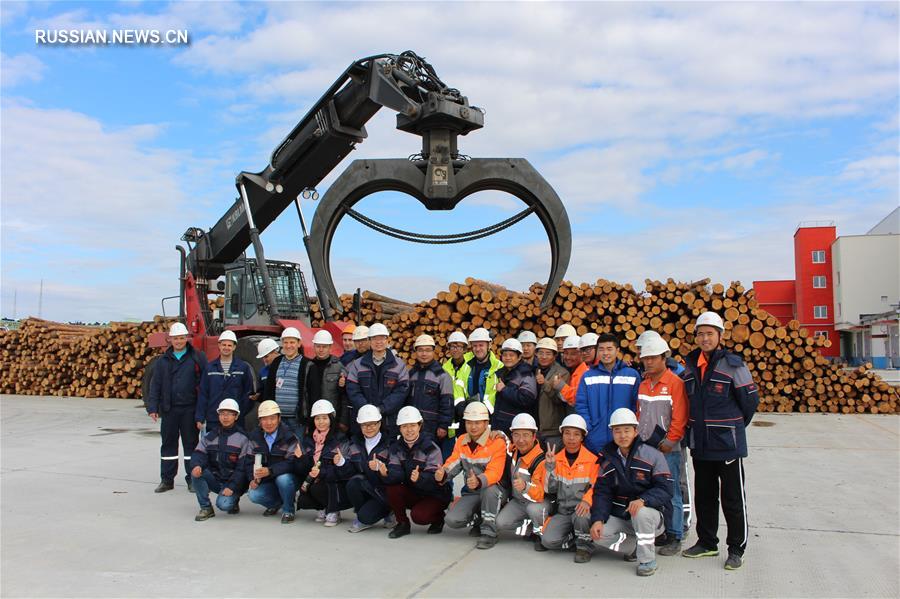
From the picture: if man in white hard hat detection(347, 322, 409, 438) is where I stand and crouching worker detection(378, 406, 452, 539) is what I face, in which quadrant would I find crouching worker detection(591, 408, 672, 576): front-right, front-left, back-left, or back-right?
front-left

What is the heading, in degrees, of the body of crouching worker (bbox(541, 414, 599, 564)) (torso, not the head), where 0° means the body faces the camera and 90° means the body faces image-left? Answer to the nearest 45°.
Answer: approximately 0°

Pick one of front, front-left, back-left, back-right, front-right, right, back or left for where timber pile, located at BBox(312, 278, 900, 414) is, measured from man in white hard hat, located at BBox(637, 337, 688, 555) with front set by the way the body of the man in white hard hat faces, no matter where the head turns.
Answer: back-right

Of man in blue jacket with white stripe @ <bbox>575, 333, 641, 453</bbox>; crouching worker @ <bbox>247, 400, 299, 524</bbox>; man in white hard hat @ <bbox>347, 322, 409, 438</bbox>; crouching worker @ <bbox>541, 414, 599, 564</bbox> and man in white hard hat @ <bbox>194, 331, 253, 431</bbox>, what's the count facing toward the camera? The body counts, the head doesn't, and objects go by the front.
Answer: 5

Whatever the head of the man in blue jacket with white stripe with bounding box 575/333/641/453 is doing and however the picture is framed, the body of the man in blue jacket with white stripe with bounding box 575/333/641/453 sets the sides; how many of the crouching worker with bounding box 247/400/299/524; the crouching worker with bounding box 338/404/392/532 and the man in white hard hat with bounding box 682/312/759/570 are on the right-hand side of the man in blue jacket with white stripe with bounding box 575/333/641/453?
2

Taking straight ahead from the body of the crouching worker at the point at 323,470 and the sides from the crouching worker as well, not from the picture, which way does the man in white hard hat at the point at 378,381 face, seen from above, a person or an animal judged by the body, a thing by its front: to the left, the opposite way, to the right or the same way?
the same way

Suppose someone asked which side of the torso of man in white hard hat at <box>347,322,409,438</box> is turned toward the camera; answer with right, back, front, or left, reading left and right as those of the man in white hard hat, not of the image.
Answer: front

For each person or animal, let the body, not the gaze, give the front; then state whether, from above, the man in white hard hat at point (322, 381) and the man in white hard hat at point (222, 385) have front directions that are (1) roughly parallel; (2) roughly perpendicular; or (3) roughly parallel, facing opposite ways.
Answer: roughly parallel

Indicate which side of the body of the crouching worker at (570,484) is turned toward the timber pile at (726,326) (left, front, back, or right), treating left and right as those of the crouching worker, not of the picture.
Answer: back

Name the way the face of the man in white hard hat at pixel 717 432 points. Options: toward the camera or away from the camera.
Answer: toward the camera

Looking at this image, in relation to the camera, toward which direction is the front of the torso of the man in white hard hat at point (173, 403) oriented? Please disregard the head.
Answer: toward the camera

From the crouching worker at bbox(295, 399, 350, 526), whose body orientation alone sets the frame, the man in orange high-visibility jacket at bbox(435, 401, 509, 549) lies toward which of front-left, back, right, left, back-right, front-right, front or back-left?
front-left

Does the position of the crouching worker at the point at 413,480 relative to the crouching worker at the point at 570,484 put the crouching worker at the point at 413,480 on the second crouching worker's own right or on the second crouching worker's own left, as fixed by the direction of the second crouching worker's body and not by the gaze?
on the second crouching worker's own right

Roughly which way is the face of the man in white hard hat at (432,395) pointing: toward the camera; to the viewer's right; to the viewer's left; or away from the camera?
toward the camera

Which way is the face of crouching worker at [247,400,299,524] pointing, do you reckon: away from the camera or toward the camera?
toward the camera

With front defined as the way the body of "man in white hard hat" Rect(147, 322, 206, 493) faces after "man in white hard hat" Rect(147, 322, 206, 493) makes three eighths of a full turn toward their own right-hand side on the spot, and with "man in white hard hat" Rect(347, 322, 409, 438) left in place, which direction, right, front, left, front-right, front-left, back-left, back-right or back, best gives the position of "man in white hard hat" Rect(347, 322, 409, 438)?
back

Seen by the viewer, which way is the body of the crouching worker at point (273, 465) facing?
toward the camera

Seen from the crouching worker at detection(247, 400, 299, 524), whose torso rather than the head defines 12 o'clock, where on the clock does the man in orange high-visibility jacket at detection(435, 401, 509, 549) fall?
The man in orange high-visibility jacket is roughly at 10 o'clock from the crouching worker.

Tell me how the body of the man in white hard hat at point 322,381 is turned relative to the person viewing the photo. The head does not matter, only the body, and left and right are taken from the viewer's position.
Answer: facing the viewer
